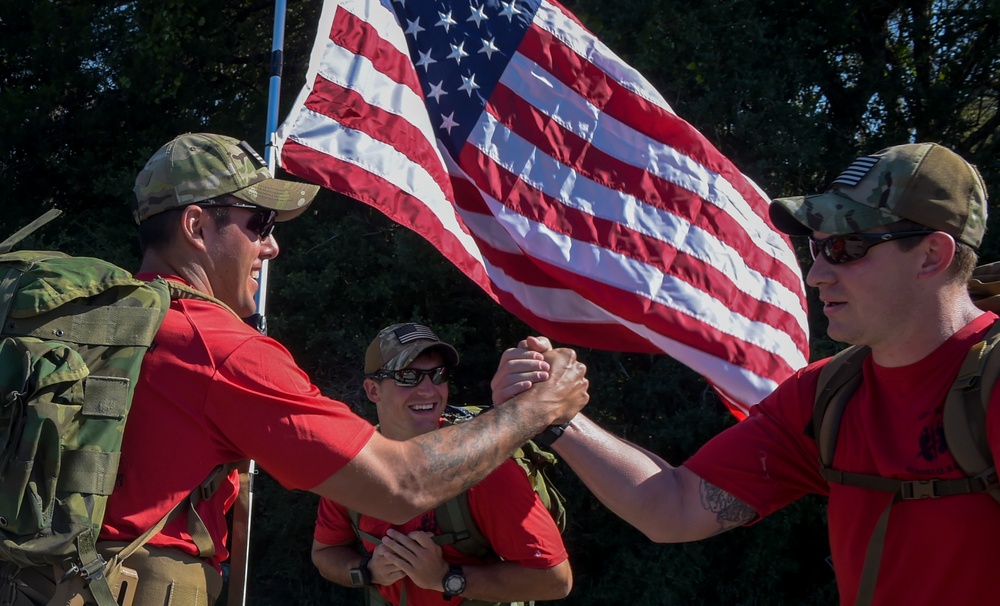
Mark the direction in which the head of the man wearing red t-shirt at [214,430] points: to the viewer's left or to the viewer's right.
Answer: to the viewer's right

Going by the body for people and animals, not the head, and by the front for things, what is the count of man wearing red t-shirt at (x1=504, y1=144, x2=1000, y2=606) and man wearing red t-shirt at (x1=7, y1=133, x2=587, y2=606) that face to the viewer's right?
1

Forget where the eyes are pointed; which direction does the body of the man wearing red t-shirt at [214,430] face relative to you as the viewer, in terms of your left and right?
facing to the right of the viewer

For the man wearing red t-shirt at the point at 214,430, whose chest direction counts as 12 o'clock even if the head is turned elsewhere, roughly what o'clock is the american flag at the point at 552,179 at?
The american flag is roughly at 10 o'clock from the man wearing red t-shirt.

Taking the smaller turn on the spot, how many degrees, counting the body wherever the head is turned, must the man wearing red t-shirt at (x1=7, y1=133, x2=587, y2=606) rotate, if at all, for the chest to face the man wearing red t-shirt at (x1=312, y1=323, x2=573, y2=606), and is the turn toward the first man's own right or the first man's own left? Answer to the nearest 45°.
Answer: approximately 45° to the first man's own left

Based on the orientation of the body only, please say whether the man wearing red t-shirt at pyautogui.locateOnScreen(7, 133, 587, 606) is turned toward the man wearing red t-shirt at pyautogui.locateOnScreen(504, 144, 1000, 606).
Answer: yes

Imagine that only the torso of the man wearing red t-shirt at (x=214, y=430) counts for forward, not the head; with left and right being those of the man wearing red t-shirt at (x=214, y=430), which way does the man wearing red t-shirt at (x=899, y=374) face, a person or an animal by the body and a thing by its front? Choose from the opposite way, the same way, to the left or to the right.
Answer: the opposite way
